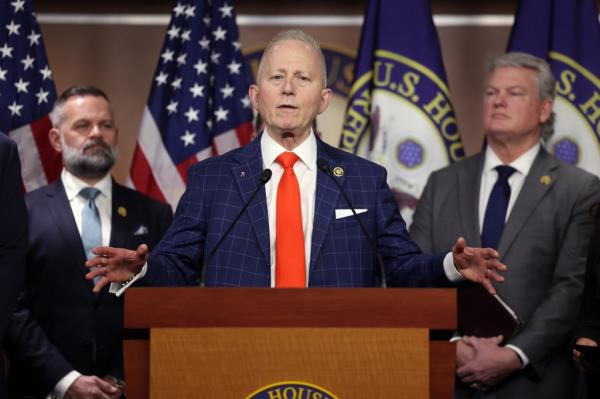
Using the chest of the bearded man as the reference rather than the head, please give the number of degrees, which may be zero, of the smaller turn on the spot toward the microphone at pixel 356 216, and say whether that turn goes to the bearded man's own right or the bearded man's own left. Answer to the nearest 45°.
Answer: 0° — they already face it

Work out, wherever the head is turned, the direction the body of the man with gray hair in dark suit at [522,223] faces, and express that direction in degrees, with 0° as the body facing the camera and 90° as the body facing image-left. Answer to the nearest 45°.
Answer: approximately 45°

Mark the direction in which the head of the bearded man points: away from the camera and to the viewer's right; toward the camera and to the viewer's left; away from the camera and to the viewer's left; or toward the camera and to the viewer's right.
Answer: toward the camera and to the viewer's right

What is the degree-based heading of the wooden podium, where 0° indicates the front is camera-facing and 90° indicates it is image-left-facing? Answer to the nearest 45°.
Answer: approximately 0°

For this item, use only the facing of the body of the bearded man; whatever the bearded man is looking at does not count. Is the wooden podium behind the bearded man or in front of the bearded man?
in front

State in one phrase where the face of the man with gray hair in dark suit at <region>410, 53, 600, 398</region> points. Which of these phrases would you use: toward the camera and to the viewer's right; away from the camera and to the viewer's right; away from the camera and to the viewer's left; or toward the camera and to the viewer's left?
toward the camera and to the viewer's left

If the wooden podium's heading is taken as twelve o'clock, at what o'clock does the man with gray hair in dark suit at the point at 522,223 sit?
The man with gray hair in dark suit is roughly at 7 o'clock from the wooden podium.

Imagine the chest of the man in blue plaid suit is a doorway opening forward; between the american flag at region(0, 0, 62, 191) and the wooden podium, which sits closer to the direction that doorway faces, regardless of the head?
the wooden podium

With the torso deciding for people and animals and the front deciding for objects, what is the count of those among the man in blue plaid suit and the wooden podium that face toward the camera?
2

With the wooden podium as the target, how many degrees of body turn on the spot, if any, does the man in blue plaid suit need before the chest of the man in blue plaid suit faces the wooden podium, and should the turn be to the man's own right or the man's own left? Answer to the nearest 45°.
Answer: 0° — they already face it
